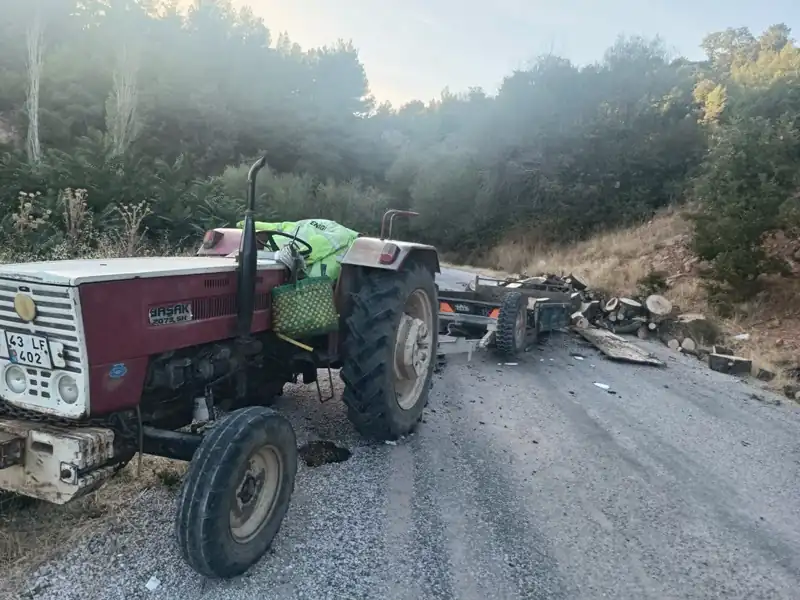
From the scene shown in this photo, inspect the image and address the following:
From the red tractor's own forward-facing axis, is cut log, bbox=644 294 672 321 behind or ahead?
behind

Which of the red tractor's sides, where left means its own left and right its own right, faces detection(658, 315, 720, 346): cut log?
back

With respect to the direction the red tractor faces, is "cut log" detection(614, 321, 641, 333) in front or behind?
behind

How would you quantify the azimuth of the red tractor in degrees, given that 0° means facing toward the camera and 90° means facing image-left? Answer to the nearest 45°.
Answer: approximately 45°

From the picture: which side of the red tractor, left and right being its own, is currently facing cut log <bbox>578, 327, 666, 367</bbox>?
back

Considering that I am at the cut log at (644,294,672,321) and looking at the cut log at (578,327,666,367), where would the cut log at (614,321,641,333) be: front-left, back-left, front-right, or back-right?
front-right
